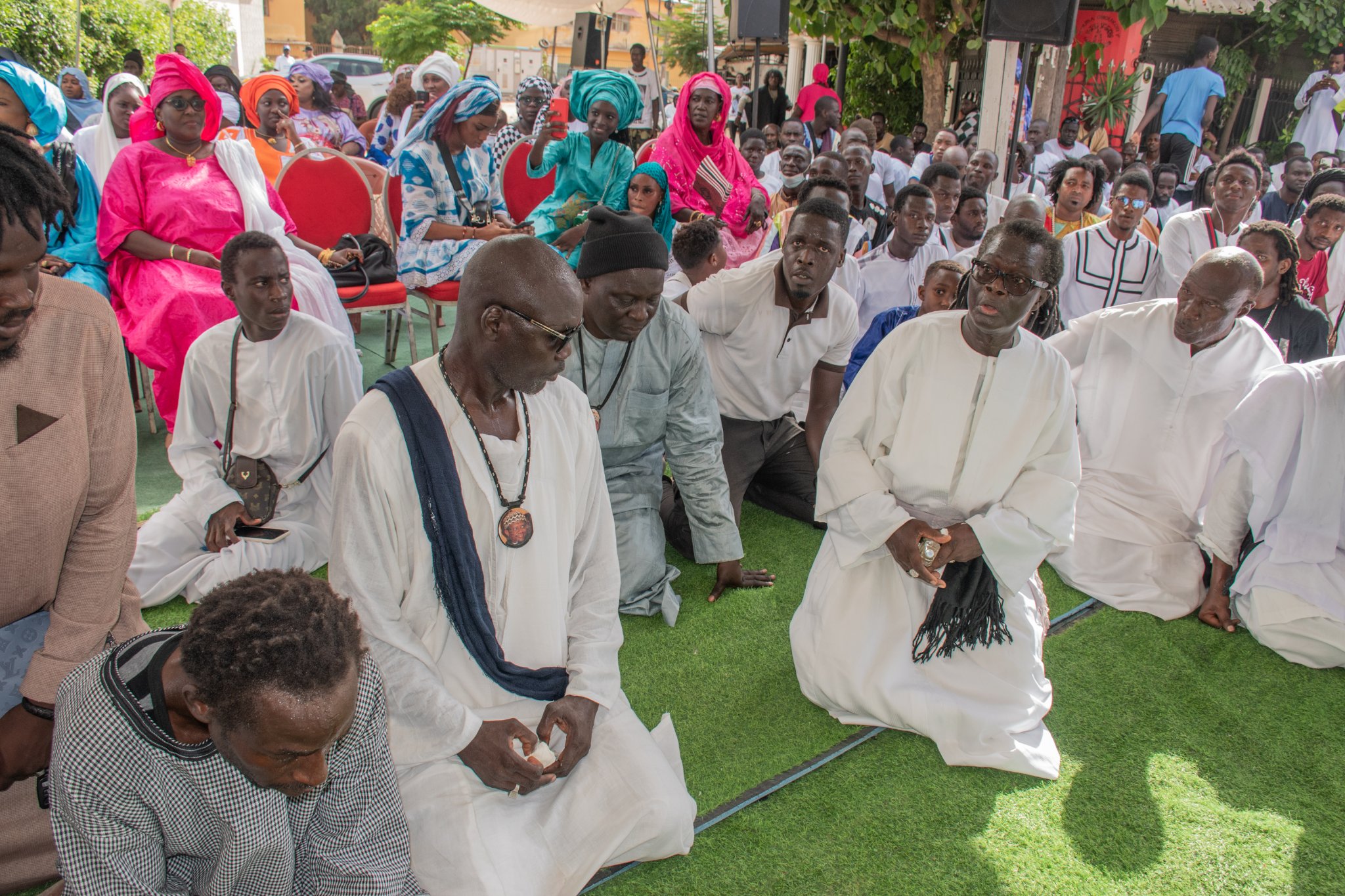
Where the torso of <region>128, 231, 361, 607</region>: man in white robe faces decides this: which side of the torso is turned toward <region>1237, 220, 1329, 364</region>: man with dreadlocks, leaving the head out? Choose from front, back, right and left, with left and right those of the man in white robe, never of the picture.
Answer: left

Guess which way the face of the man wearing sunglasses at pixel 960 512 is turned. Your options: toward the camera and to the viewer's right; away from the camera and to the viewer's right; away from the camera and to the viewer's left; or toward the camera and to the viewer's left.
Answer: toward the camera and to the viewer's left

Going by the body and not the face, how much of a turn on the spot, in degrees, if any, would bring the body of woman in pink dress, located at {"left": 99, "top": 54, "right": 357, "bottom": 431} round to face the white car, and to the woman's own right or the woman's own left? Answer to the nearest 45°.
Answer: approximately 135° to the woman's own left

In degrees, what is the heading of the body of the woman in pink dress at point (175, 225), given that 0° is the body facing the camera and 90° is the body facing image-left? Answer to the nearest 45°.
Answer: approximately 315°

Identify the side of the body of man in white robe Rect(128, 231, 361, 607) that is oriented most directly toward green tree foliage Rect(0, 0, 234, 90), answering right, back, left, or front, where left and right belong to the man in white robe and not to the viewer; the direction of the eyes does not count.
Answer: back

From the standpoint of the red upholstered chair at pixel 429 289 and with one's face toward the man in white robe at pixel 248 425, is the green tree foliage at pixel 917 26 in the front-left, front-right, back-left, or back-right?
back-left

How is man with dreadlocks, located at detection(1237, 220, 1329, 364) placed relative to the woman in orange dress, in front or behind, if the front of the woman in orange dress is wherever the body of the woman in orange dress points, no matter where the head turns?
in front

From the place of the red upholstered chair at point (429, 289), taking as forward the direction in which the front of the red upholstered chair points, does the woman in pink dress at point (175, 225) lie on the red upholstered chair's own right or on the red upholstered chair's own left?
on the red upholstered chair's own right

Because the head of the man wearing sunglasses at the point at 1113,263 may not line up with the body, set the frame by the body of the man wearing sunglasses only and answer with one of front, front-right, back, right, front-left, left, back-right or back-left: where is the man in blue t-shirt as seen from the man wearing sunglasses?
back
